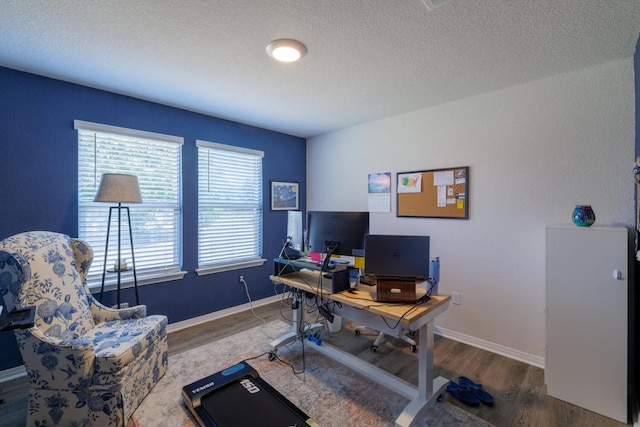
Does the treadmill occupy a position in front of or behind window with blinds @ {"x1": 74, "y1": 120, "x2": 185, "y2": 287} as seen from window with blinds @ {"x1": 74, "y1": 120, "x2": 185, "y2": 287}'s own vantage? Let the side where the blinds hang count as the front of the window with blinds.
in front

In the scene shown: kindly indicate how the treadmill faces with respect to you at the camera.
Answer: facing away from the viewer and to the left of the viewer

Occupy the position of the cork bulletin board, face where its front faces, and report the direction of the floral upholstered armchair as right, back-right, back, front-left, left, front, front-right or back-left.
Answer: front

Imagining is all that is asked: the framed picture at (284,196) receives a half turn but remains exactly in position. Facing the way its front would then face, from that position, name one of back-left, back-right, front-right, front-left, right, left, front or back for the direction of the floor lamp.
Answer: left

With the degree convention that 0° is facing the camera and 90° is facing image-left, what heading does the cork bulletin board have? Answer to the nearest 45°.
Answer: approximately 45°

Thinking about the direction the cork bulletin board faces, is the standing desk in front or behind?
in front

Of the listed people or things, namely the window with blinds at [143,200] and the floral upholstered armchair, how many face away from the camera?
0

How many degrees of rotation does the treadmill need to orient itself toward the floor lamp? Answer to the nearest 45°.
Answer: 0° — it already faces it

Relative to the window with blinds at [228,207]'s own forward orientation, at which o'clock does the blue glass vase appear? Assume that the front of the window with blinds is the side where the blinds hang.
The blue glass vase is roughly at 12 o'clock from the window with blinds.

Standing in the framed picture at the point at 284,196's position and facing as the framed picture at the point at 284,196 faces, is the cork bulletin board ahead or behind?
ahead

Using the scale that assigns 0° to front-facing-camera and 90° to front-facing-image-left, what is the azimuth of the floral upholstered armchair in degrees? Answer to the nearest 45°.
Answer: approximately 315°

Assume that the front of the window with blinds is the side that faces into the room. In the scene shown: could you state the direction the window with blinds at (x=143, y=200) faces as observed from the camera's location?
facing the viewer and to the right of the viewer
